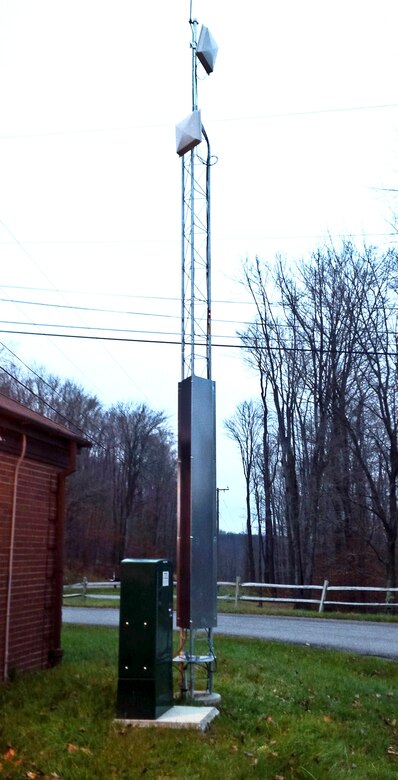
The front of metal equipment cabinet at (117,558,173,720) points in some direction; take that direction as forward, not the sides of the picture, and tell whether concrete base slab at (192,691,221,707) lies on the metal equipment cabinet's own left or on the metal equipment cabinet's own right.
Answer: on the metal equipment cabinet's own left

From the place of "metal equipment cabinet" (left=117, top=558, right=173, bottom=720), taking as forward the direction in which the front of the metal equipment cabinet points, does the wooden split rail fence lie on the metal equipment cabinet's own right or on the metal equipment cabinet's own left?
on the metal equipment cabinet's own left
